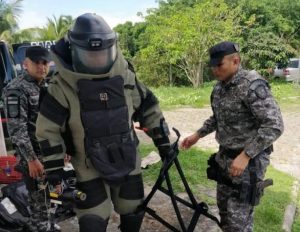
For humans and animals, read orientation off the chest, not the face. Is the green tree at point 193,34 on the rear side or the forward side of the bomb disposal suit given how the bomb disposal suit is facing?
on the rear side

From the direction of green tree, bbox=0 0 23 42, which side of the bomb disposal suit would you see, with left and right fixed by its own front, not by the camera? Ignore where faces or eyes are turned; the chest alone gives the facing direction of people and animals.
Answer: back

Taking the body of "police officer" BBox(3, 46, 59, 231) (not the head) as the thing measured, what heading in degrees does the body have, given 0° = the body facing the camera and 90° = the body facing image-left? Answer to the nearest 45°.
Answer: approximately 315°

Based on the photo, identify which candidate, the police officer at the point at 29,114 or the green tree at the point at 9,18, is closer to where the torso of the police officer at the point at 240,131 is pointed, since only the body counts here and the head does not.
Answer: the police officer

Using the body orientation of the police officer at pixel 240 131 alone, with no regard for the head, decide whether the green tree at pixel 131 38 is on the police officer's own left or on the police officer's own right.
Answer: on the police officer's own right

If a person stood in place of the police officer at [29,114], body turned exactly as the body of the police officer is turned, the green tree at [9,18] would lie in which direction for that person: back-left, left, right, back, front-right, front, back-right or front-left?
back-left

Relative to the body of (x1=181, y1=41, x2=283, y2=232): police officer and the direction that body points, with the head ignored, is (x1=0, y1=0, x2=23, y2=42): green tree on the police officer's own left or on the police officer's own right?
on the police officer's own right

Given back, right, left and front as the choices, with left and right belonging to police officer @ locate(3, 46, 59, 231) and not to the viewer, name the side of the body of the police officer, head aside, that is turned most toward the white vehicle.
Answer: left
